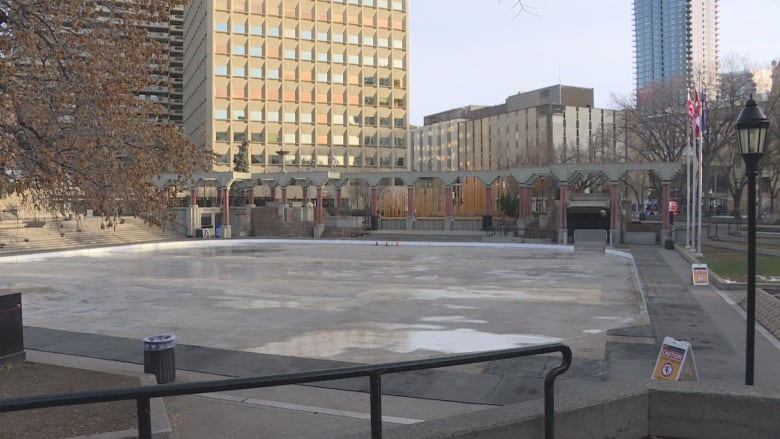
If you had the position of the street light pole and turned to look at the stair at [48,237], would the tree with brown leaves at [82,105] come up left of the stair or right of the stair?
left

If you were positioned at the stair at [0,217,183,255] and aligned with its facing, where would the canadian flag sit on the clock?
The canadian flag is roughly at 12 o'clock from the stair.

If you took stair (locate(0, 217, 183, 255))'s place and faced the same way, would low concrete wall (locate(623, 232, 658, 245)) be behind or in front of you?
in front

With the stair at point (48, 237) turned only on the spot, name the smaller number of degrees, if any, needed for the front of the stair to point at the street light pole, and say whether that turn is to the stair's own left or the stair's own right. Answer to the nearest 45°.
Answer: approximately 45° to the stair's own right

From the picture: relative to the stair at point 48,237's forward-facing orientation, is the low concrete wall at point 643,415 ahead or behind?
ahead

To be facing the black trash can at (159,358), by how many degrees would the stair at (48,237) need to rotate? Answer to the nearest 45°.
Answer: approximately 45° to its right

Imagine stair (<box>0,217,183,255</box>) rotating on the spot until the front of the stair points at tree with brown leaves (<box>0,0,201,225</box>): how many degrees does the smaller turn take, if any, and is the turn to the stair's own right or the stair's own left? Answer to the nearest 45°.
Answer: approximately 45° to the stair's own right
